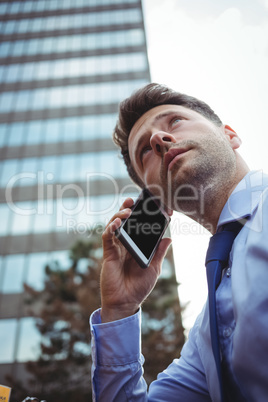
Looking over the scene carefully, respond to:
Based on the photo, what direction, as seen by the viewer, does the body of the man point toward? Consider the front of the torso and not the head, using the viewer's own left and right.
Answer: facing the viewer and to the left of the viewer

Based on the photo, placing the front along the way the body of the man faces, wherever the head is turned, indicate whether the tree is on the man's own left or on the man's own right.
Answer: on the man's own right

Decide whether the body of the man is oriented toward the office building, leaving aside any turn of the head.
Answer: no

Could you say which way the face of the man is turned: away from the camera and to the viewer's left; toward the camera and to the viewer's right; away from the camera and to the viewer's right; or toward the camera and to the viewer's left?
toward the camera and to the viewer's left
